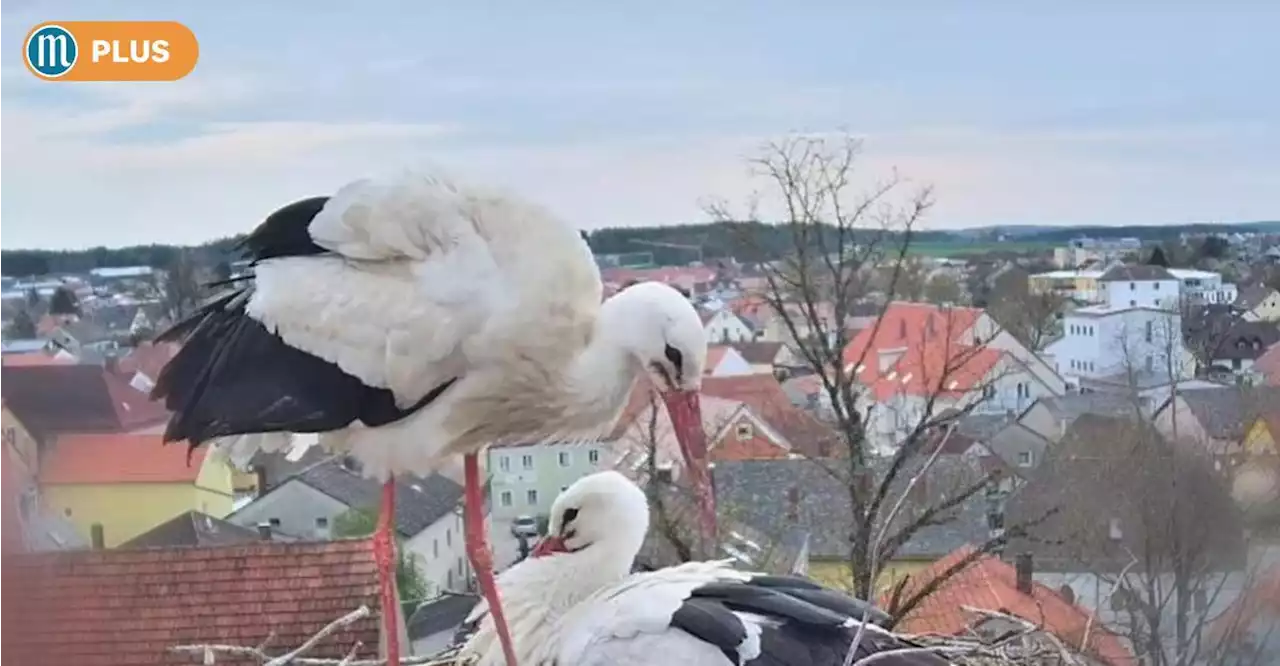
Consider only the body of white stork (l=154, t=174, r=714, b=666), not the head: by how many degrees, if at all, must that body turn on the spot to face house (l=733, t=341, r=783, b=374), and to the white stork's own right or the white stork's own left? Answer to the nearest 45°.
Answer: approximately 45° to the white stork's own left

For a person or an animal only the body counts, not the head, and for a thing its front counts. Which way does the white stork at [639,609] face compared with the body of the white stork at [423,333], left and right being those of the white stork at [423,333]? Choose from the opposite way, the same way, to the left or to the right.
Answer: the opposite way

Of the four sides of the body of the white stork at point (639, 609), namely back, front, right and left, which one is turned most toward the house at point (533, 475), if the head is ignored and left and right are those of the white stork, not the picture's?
right

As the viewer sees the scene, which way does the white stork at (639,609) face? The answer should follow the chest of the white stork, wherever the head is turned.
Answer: to the viewer's left

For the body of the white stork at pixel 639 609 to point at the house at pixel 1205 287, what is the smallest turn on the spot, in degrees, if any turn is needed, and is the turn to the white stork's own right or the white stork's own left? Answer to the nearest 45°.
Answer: approximately 135° to the white stork's own right

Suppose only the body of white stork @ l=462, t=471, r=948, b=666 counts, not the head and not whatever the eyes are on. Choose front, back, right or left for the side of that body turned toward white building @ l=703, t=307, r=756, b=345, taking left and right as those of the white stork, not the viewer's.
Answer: right

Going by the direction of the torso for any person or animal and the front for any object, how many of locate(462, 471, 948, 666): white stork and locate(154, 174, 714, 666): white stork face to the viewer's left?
1

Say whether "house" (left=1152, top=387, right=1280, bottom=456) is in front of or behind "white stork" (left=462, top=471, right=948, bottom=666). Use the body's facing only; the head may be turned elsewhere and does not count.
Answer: behind

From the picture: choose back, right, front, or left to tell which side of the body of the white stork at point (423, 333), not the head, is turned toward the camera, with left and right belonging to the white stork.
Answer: right
